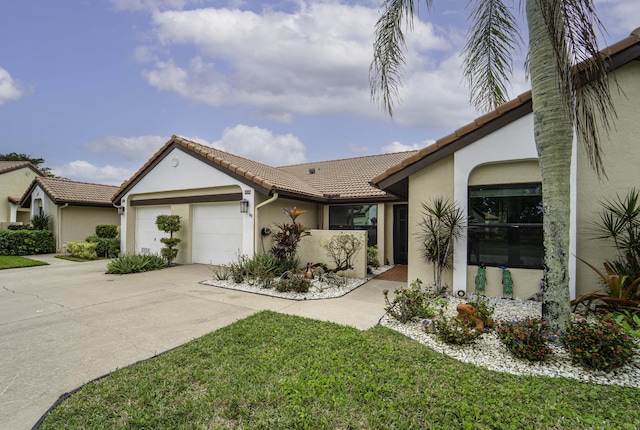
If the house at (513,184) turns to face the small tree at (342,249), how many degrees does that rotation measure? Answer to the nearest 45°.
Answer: approximately 90° to its right

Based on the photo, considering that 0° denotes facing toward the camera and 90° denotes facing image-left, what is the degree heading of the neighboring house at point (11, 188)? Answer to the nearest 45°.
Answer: approximately 45°

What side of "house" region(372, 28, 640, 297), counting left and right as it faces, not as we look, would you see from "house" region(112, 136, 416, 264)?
right

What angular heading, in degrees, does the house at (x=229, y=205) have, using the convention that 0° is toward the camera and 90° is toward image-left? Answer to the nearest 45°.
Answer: approximately 45°

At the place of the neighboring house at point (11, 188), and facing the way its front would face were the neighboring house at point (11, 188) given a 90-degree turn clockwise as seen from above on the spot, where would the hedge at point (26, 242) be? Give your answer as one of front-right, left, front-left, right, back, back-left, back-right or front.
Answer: back-left

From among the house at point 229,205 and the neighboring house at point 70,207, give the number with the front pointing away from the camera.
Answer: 0

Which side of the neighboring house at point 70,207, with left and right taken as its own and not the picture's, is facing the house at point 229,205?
left

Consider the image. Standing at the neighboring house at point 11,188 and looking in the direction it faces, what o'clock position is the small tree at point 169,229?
The small tree is roughly at 10 o'clock from the neighboring house.

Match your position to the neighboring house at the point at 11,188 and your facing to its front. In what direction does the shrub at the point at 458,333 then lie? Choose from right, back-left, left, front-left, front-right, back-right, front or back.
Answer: front-left

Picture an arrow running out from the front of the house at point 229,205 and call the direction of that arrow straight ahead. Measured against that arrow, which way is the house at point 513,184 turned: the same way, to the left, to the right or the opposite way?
the same way

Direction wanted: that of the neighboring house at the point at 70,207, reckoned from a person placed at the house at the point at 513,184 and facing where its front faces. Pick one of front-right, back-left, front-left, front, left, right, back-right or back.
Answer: right

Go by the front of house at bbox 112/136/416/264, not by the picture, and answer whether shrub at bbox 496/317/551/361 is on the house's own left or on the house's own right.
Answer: on the house's own left

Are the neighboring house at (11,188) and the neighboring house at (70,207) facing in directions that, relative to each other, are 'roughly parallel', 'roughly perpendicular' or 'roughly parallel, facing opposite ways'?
roughly parallel

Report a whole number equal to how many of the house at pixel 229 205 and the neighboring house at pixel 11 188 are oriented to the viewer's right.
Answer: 0

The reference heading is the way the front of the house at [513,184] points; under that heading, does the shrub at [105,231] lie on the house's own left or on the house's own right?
on the house's own right

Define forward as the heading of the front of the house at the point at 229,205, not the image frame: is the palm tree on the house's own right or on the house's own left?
on the house's own left
